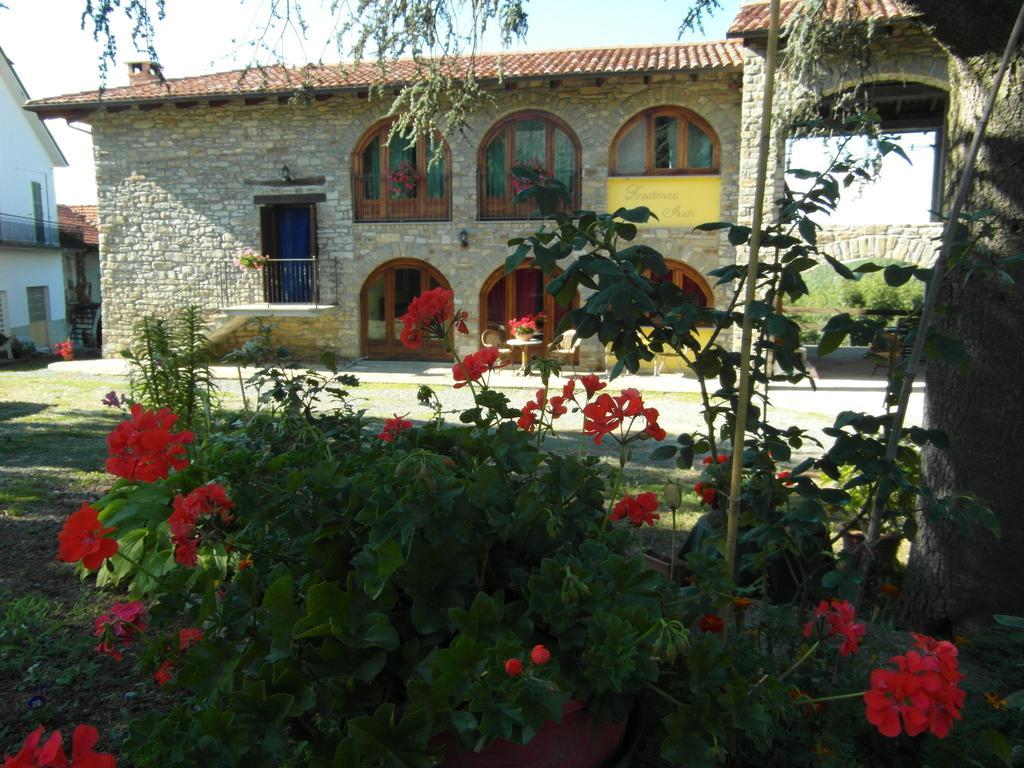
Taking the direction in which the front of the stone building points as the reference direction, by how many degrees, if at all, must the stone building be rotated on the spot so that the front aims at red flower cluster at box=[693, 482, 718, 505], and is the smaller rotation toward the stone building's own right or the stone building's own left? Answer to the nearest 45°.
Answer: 0° — it already faces it

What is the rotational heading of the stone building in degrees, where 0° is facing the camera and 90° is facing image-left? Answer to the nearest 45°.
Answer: approximately 0°

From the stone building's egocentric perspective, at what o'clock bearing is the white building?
The white building is roughly at 4 o'clock from the stone building.

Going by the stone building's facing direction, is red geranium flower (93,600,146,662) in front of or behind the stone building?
in front

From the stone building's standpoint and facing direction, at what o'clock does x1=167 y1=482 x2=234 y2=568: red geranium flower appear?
The red geranium flower is roughly at 12 o'clock from the stone building.

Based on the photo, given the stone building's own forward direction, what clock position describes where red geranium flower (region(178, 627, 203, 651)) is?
The red geranium flower is roughly at 12 o'clock from the stone building.

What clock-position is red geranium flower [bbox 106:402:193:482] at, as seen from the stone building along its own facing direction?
The red geranium flower is roughly at 12 o'clock from the stone building.

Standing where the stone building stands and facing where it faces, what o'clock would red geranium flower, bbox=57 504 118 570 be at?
The red geranium flower is roughly at 12 o'clock from the stone building.

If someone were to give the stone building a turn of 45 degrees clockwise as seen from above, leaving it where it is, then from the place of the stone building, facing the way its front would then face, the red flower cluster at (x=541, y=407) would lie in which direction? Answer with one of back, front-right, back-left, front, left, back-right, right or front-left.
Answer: front-left

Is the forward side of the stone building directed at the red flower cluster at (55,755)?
yes

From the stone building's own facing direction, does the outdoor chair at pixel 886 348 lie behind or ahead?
ahead

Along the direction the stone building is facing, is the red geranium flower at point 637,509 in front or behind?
in front

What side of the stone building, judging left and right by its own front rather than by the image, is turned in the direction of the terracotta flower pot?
front
